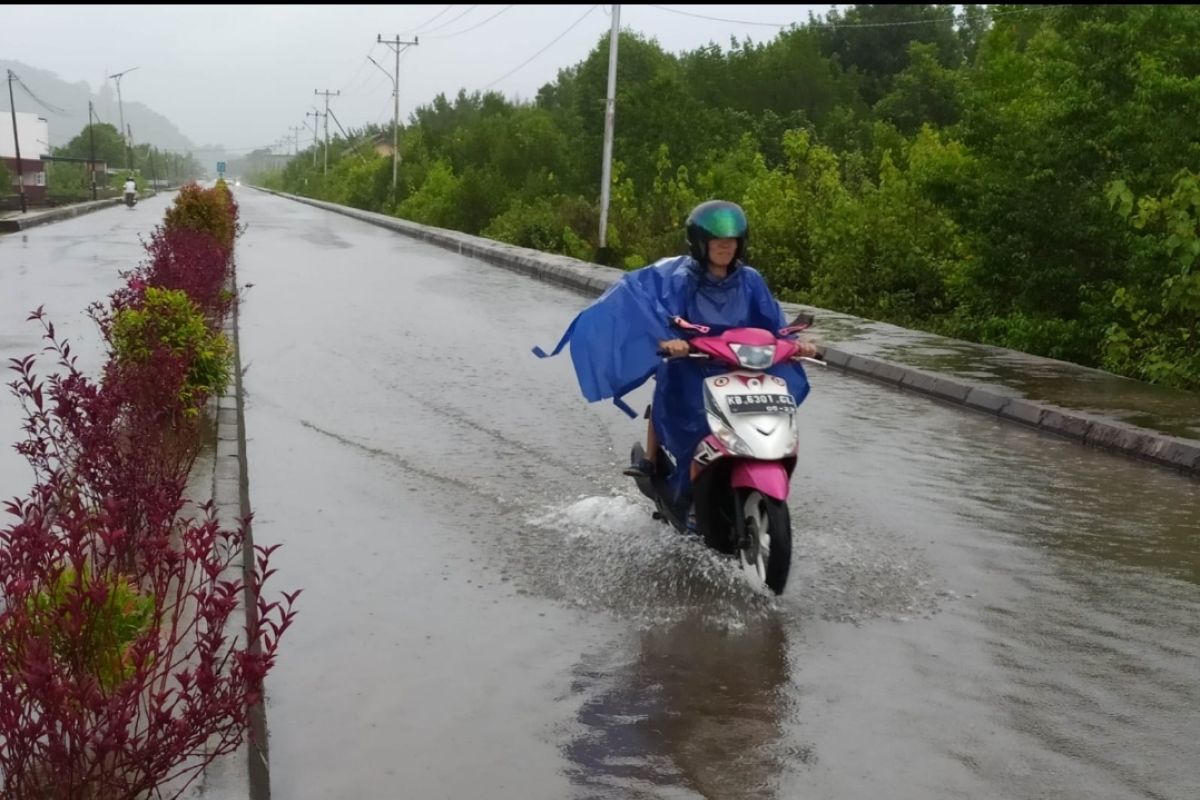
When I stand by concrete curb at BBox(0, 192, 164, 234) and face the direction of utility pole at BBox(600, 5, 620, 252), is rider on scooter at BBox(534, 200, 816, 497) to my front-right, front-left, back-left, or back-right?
front-right

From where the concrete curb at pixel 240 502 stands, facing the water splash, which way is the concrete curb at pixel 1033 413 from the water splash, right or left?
left

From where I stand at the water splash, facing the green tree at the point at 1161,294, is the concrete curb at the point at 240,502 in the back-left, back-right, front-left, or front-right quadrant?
back-left

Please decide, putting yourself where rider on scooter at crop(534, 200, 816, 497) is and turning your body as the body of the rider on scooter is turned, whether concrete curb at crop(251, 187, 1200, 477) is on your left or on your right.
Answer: on your left

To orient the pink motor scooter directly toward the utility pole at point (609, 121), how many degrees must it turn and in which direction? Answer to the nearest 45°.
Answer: approximately 135° to its left

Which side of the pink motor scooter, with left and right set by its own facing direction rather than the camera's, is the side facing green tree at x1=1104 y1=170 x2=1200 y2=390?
left

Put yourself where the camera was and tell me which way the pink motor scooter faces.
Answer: facing the viewer and to the right of the viewer

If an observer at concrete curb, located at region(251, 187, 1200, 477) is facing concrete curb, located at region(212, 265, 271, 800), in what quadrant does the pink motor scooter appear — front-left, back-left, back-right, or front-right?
front-left
